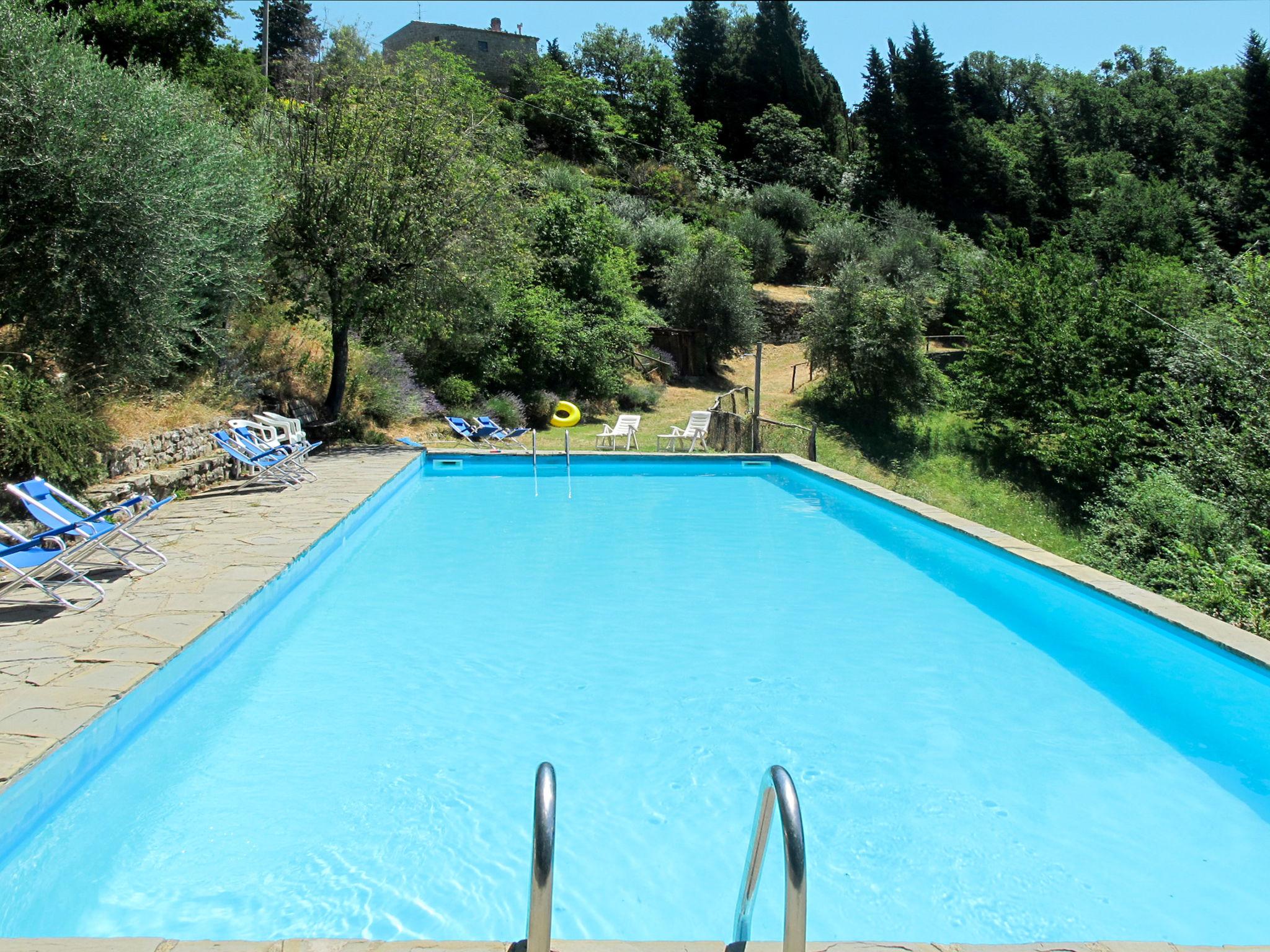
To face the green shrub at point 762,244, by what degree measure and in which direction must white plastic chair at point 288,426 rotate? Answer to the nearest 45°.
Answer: approximately 90° to its left

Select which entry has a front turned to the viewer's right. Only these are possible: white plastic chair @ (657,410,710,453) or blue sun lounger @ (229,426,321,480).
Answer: the blue sun lounger

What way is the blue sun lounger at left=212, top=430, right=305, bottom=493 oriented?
to the viewer's right

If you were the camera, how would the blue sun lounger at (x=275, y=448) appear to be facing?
facing to the right of the viewer

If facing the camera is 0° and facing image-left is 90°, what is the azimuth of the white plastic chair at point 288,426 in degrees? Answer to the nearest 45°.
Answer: approximately 315°

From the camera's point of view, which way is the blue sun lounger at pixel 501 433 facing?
to the viewer's right

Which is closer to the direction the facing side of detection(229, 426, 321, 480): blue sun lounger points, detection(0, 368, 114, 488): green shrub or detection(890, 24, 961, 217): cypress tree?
the cypress tree

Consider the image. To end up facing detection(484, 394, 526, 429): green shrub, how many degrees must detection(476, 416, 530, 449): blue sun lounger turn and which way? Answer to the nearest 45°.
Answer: approximately 90° to its left

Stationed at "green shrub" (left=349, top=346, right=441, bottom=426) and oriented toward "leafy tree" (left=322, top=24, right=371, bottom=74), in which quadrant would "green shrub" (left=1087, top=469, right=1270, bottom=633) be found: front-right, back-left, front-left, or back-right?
back-right

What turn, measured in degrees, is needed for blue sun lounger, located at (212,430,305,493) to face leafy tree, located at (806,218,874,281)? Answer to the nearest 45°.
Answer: approximately 45° to its left

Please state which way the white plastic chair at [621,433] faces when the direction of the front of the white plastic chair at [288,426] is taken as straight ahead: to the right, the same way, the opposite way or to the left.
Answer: to the right
